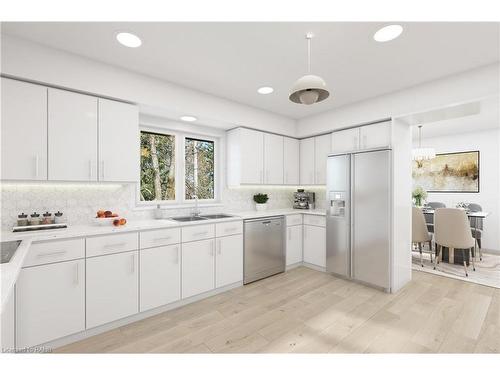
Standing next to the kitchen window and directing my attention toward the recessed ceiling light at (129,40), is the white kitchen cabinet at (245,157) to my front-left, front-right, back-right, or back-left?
back-left

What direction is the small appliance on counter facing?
toward the camera

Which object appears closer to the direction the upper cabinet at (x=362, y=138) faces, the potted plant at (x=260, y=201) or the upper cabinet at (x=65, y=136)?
the upper cabinet

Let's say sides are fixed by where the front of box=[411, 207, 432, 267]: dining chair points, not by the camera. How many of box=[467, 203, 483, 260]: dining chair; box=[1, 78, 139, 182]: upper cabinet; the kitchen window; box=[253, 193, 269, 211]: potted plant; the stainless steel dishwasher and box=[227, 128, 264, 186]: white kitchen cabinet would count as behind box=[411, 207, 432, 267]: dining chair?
5

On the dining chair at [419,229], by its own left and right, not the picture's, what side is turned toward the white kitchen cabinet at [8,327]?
back

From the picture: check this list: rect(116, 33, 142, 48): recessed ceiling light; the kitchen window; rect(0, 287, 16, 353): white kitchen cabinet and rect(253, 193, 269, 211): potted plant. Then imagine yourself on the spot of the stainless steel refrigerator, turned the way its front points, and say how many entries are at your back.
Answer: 0

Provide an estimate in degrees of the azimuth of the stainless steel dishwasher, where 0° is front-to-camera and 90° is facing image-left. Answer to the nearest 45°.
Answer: approximately 315°

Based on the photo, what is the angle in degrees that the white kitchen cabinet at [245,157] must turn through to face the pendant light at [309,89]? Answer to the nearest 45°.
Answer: approximately 45° to its right

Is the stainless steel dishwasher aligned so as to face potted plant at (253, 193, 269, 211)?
no

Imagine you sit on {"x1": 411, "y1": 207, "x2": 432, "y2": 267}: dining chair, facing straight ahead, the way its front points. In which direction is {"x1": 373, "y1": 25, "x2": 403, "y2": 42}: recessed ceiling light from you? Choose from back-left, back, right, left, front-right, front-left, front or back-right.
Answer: back-right

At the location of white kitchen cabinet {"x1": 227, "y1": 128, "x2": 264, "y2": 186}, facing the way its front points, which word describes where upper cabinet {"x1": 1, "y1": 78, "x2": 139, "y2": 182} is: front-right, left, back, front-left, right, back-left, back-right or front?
right

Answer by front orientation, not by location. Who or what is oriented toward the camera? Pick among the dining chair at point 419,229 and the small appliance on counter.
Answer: the small appliance on counter

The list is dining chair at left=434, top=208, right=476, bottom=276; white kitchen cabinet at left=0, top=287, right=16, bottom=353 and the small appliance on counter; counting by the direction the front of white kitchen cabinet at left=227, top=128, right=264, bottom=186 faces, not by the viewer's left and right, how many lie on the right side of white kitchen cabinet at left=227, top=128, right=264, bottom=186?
1

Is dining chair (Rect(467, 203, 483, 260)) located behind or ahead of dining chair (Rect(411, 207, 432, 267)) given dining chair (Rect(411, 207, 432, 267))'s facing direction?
ahead

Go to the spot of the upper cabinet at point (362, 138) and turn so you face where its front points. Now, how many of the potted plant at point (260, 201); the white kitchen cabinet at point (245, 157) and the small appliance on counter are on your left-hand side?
0

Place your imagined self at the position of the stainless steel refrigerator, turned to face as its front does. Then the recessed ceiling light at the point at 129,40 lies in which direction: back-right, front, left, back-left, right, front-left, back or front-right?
front

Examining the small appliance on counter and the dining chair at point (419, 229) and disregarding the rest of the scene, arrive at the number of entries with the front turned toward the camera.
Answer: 1

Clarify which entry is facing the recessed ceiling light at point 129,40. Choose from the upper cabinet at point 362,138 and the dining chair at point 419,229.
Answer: the upper cabinet

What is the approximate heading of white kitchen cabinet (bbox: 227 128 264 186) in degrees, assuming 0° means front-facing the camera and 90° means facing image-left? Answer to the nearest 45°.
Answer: approximately 315°

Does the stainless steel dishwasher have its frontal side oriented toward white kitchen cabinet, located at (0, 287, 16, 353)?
no

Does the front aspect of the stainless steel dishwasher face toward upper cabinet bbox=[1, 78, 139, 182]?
no
